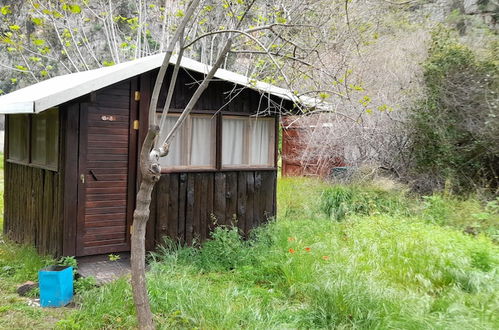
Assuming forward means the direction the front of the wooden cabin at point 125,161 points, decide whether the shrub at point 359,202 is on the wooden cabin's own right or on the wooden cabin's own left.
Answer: on the wooden cabin's own left

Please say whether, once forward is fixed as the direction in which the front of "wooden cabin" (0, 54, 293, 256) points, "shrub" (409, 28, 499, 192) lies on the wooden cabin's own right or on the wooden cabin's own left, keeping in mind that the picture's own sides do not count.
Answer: on the wooden cabin's own left
